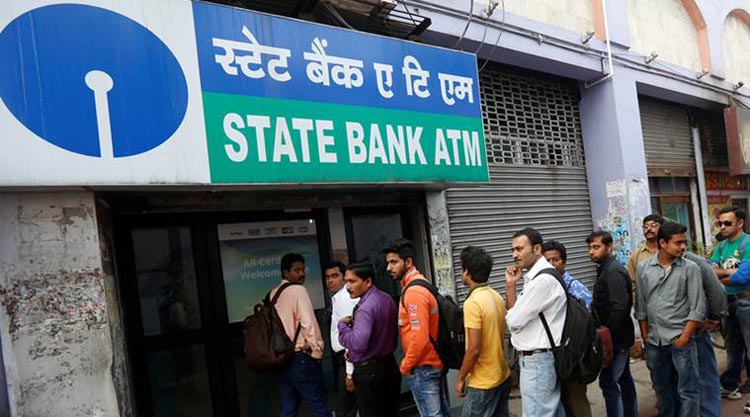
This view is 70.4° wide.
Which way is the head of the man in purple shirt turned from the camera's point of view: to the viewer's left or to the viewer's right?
to the viewer's left

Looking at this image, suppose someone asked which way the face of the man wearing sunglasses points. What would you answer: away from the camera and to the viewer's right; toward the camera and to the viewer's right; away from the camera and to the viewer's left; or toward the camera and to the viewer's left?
toward the camera and to the viewer's left

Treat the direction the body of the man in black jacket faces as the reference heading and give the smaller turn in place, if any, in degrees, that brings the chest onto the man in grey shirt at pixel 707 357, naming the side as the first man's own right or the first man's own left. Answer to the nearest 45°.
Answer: approximately 180°

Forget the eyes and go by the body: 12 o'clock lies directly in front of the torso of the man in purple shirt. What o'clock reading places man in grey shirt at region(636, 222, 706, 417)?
The man in grey shirt is roughly at 6 o'clock from the man in purple shirt.

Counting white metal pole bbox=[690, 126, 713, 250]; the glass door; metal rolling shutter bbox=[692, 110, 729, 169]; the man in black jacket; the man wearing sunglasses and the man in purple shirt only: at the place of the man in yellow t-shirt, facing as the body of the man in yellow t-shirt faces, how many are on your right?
4

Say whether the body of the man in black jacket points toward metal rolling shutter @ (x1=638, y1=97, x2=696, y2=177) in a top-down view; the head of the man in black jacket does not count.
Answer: no

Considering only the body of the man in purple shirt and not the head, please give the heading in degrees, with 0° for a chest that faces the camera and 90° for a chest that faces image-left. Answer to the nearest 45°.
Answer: approximately 90°

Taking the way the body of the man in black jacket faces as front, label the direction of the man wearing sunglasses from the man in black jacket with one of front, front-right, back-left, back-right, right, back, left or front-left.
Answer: back-right

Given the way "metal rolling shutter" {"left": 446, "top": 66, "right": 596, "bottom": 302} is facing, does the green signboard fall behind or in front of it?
in front

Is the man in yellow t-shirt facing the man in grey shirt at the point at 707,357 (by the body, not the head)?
no

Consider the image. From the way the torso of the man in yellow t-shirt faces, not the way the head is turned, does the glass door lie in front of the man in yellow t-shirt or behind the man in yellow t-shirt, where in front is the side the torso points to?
in front

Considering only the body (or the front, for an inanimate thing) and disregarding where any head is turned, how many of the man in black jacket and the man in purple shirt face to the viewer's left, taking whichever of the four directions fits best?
2

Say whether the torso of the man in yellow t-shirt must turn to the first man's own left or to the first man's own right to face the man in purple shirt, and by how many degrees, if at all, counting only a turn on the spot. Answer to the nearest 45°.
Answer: approximately 45° to the first man's own left
